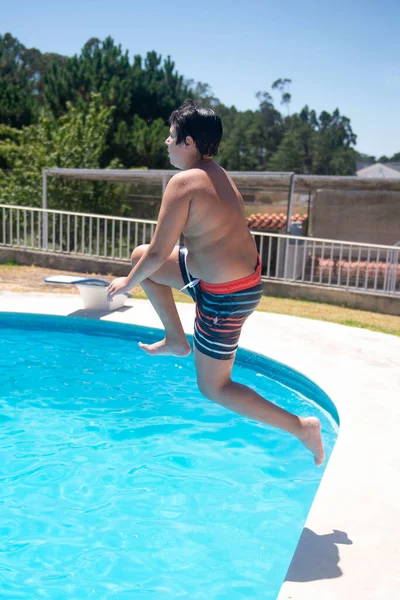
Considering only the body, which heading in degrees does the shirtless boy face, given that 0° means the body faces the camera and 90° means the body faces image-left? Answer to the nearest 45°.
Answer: approximately 90°
